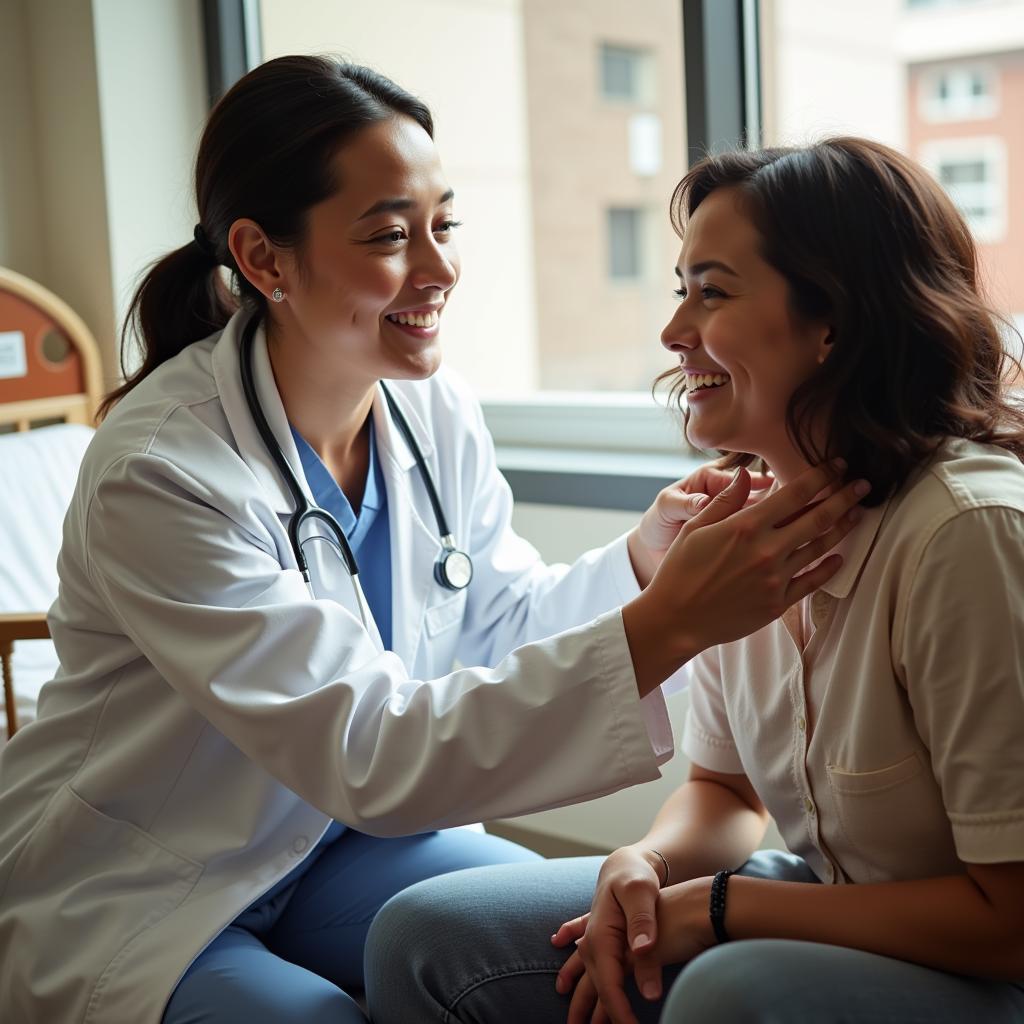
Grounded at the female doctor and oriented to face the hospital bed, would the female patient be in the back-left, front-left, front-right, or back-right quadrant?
back-right

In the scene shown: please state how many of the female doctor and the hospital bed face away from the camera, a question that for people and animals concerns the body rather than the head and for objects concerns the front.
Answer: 0

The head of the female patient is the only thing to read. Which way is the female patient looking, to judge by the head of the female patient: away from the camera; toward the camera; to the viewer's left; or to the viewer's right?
to the viewer's left

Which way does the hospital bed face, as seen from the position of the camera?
facing the viewer

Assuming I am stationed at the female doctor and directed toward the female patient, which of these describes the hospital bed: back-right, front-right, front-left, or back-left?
back-left

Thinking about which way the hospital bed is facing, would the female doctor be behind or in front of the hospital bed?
in front

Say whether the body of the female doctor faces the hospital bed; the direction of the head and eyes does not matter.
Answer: no

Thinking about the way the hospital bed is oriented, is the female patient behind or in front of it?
in front

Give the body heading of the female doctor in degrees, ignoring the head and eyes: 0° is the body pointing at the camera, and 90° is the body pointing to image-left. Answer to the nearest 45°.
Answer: approximately 315°

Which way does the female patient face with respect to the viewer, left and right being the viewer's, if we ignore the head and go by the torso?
facing the viewer and to the left of the viewer

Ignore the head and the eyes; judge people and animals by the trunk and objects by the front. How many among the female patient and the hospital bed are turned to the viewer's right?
0
